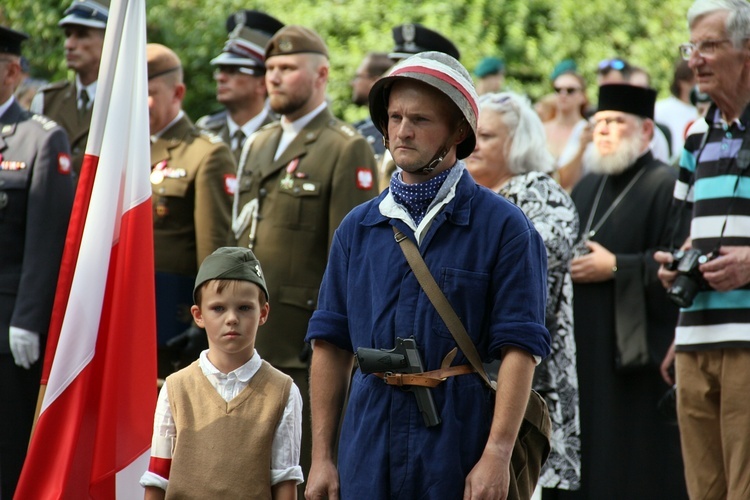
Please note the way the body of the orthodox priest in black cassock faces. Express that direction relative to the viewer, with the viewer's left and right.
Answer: facing the viewer and to the left of the viewer

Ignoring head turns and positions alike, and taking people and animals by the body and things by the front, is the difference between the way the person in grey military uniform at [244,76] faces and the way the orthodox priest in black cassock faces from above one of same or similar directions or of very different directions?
same or similar directions

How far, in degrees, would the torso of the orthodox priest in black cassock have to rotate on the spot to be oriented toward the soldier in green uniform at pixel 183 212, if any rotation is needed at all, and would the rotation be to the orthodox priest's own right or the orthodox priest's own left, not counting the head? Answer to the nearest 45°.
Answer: approximately 45° to the orthodox priest's own right

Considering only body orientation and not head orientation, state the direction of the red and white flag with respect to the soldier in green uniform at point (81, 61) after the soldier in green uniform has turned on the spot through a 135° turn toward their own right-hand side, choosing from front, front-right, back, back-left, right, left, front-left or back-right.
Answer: back

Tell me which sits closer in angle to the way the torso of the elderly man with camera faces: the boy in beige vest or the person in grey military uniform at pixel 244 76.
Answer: the boy in beige vest

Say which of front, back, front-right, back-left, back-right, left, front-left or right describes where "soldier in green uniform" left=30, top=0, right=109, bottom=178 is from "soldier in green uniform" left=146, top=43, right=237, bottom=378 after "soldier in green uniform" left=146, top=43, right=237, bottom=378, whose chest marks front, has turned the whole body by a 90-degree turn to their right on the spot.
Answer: front

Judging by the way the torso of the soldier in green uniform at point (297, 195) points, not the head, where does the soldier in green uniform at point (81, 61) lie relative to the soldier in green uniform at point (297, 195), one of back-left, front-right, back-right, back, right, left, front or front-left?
right

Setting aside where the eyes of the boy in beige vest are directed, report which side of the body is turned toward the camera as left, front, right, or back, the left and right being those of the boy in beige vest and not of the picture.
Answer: front

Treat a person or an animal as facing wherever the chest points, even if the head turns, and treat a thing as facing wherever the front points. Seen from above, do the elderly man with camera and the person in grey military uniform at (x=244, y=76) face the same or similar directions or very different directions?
same or similar directions

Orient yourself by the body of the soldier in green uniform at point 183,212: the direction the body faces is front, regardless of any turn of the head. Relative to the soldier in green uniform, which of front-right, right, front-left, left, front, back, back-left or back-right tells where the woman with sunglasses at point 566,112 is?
back

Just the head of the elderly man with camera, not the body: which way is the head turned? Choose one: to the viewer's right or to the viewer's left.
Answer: to the viewer's left

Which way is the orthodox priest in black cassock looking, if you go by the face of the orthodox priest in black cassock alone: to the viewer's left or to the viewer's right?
to the viewer's left

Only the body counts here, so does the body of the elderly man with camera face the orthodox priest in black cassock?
no

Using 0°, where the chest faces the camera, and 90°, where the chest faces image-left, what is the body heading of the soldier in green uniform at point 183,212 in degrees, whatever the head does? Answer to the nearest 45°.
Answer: approximately 45°

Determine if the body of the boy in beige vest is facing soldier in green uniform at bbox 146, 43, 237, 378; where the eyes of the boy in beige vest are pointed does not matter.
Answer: no

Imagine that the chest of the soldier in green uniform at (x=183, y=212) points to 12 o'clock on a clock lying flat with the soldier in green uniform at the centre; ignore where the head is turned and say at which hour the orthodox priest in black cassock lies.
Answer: The orthodox priest in black cassock is roughly at 8 o'clock from the soldier in green uniform.

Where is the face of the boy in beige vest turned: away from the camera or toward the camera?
toward the camera
